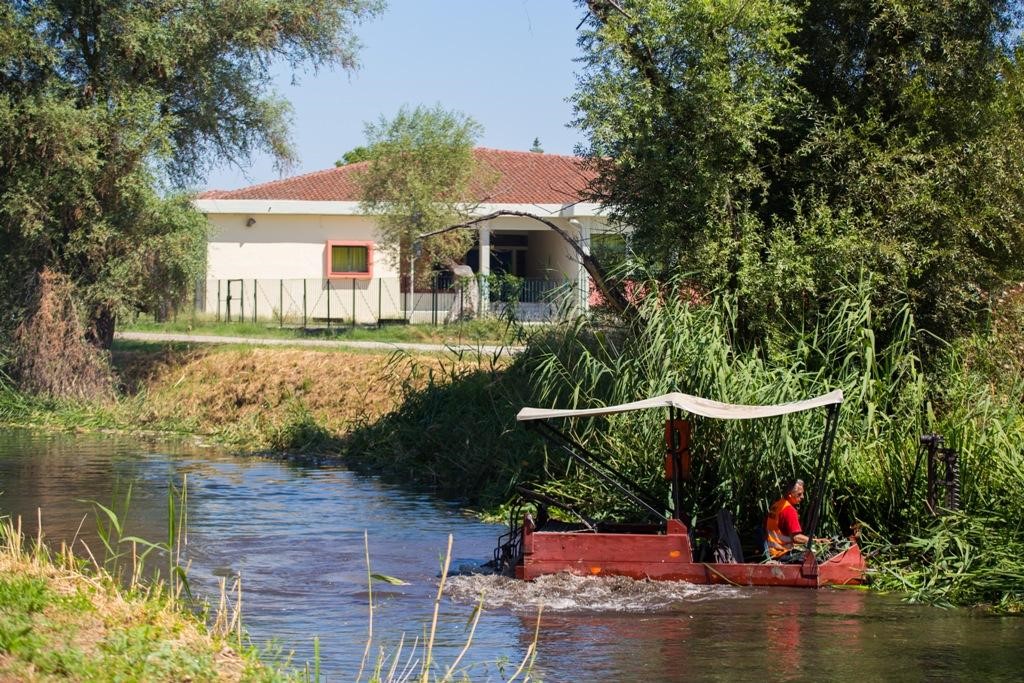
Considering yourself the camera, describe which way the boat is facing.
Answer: facing to the right of the viewer

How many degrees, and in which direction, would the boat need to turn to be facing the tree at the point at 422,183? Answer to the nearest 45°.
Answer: approximately 90° to its left

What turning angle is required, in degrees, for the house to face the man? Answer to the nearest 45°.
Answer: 0° — it already faces them

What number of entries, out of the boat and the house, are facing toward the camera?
1

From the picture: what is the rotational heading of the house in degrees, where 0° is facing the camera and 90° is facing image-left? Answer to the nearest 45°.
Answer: approximately 0°

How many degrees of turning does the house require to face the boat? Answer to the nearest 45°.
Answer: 0° — it already faces it

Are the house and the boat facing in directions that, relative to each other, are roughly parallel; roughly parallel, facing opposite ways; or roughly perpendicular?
roughly perpendicular

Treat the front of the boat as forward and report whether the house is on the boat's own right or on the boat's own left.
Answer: on the boat's own left

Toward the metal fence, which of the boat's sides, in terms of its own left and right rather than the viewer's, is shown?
left

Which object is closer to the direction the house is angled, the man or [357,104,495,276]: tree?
the man
